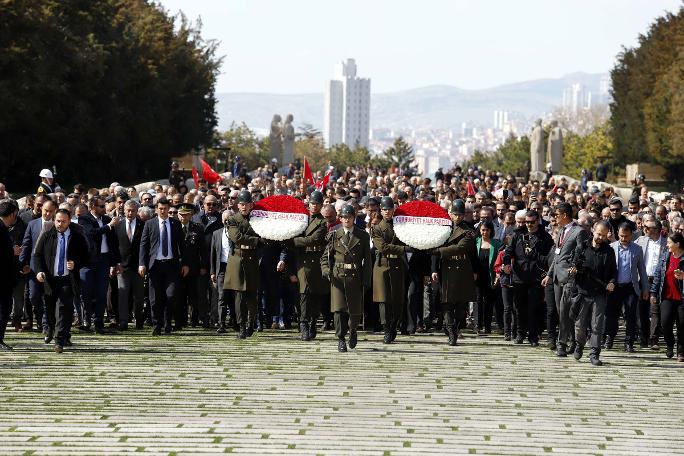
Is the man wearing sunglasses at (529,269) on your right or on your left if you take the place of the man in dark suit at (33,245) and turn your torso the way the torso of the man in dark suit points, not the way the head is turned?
on your left

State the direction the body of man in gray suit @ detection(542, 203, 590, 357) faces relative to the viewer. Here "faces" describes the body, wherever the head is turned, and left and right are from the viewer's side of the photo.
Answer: facing the viewer and to the left of the viewer

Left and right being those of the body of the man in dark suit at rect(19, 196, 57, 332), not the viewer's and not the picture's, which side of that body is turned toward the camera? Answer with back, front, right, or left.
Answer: front

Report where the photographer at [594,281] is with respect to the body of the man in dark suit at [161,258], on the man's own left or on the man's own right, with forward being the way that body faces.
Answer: on the man's own left

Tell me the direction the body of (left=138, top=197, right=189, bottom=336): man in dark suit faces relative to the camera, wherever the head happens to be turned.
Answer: toward the camera

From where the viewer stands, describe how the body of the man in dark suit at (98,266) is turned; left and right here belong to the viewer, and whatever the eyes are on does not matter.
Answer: facing the viewer and to the right of the viewer

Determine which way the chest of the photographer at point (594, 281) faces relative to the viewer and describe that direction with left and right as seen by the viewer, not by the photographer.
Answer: facing the viewer

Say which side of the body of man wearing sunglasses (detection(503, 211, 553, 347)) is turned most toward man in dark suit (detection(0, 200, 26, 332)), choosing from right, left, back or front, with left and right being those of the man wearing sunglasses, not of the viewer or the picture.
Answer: right
